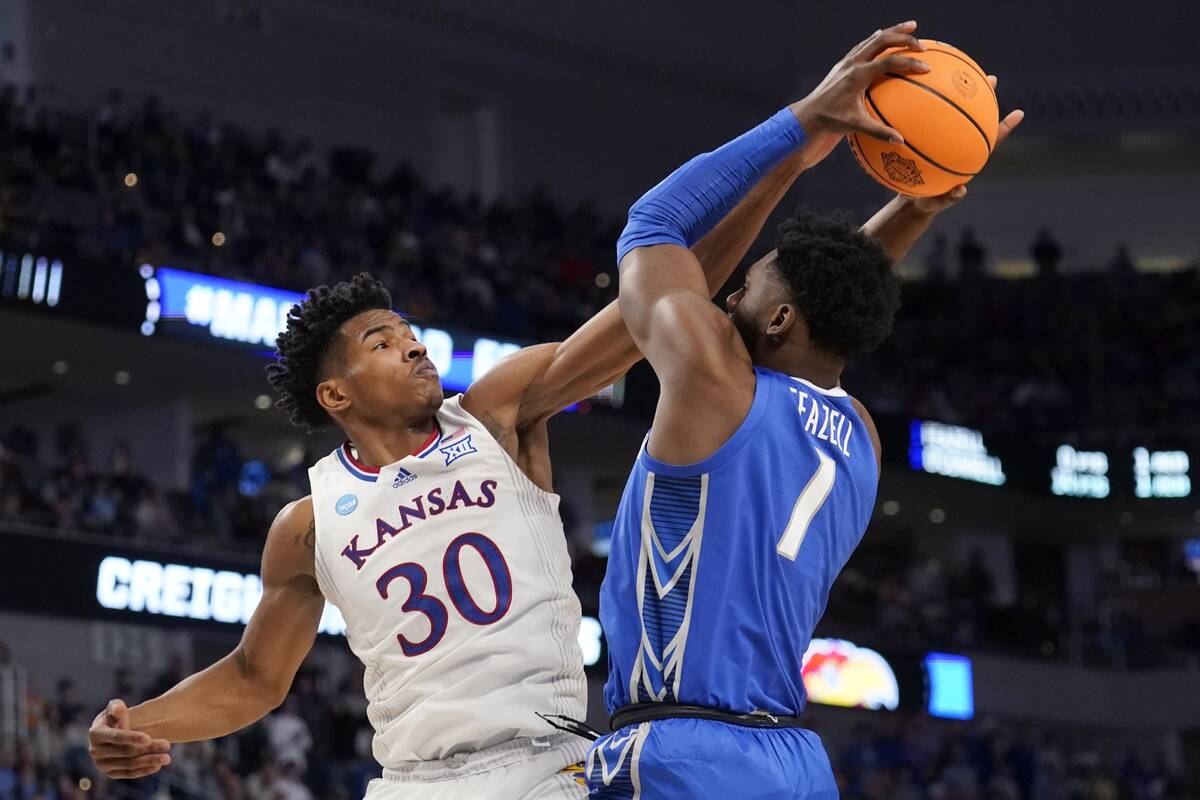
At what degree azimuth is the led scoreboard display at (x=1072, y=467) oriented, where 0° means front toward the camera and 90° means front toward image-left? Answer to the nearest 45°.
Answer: approximately 0°

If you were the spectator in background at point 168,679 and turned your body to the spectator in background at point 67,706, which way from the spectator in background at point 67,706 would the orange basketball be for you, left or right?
left

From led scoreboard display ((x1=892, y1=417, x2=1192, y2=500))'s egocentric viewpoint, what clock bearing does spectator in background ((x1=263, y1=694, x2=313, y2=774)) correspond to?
The spectator in background is roughly at 1 o'clock from the led scoreboard display.
